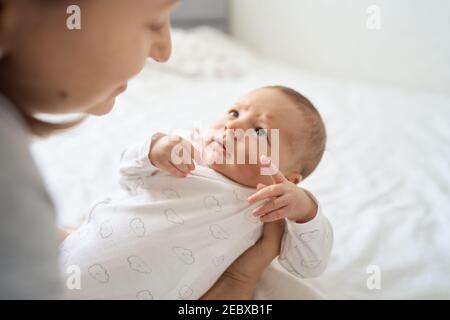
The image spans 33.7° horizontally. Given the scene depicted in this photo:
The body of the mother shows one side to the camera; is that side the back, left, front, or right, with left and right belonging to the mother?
right

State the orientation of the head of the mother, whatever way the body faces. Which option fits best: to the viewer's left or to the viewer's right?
to the viewer's right
